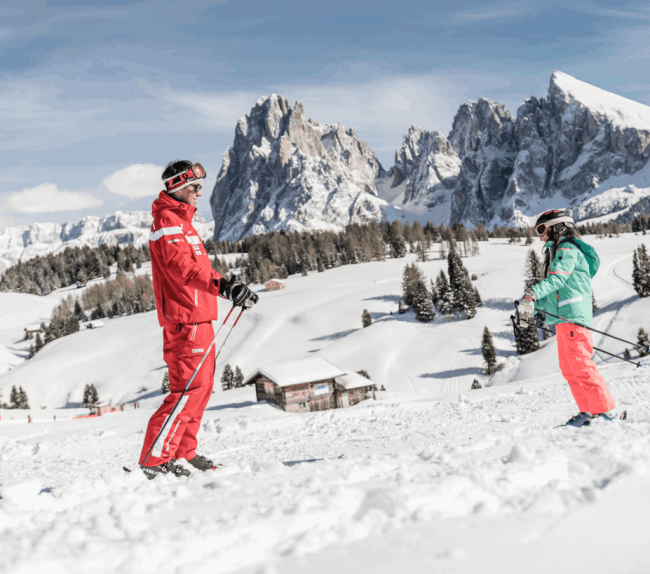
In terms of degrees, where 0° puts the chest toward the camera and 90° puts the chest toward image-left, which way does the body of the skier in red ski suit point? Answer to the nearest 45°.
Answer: approximately 270°

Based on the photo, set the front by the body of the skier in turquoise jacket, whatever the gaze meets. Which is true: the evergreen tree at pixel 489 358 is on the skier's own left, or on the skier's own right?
on the skier's own right

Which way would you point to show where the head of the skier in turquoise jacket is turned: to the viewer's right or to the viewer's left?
to the viewer's left

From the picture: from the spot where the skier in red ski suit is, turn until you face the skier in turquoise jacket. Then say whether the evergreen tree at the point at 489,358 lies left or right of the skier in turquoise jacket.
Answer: left

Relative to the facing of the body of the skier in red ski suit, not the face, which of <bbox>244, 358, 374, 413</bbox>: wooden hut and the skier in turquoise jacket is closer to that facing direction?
the skier in turquoise jacket

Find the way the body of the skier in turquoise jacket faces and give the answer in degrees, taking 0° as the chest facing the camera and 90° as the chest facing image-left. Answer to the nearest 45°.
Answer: approximately 90°

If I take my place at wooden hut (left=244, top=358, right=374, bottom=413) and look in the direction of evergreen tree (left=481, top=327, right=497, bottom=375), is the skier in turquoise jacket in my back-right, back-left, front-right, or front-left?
back-right

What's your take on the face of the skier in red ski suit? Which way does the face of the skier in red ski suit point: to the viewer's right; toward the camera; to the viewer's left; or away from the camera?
to the viewer's right

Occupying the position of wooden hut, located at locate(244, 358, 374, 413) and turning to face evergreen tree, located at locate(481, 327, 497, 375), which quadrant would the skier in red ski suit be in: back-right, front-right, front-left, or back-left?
back-right

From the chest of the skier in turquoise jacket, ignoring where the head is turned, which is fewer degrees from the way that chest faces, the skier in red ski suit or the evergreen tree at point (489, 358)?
the skier in red ski suit

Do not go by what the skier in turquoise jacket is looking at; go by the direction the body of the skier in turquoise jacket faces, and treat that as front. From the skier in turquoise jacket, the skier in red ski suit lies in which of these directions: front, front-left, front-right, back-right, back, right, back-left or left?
front-left

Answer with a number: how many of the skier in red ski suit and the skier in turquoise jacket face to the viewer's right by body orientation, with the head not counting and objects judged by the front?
1
